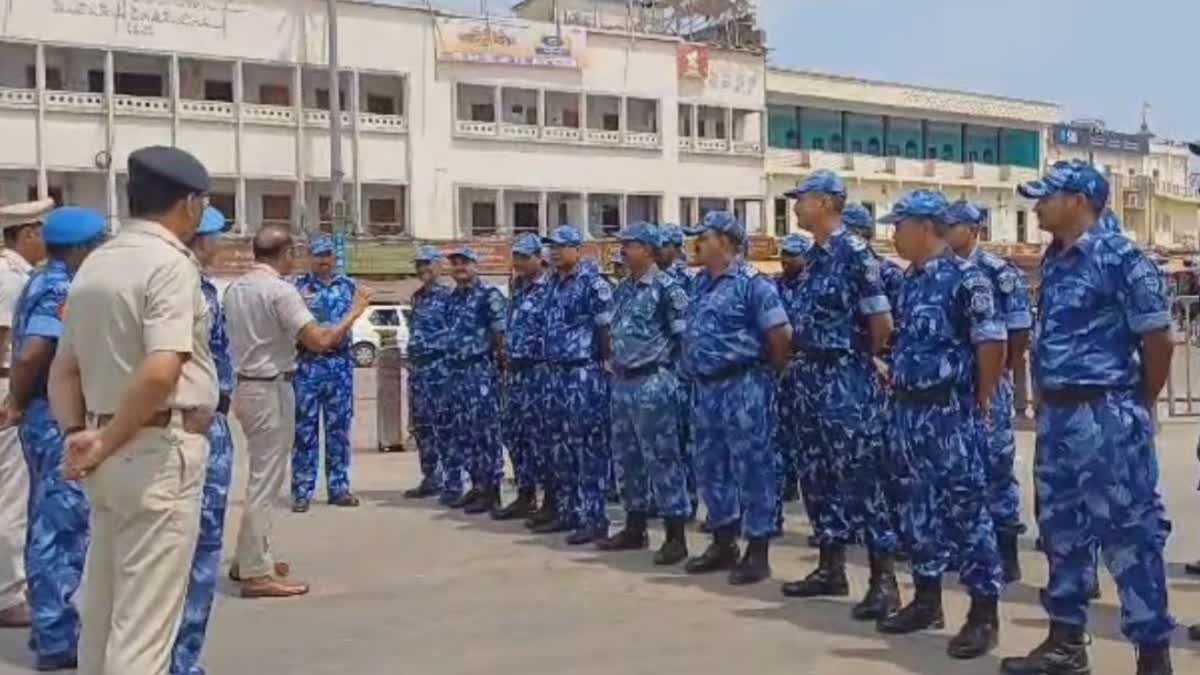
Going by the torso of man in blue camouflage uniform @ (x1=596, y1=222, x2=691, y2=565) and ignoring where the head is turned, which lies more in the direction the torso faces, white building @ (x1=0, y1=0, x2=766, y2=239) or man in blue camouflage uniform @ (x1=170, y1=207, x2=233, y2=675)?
the man in blue camouflage uniform

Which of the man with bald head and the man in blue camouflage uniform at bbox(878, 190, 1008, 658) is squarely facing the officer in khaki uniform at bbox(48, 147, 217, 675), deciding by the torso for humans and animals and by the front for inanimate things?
the man in blue camouflage uniform

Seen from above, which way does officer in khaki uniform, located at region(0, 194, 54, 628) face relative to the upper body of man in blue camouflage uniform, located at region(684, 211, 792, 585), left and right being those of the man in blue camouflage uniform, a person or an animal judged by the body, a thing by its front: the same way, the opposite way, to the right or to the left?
the opposite way

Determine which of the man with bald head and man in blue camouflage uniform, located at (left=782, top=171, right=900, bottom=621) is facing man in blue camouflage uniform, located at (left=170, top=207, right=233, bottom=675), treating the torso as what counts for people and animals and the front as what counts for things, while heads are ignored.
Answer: man in blue camouflage uniform, located at (left=782, top=171, right=900, bottom=621)

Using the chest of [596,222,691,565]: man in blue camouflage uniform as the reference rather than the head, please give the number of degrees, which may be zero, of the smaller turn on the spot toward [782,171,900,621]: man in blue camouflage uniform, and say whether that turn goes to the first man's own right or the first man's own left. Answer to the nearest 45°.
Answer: approximately 90° to the first man's own left

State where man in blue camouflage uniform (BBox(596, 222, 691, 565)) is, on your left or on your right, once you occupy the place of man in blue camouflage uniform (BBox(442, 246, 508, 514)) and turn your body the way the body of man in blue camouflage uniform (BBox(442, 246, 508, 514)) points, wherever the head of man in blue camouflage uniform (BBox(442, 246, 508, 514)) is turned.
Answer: on your left

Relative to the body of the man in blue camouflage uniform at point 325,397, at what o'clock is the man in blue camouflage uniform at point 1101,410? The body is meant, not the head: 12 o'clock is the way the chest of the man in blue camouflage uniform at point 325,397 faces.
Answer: the man in blue camouflage uniform at point 1101,410 is roughly at 11 o'clock from the man in blue camouflage uniform at point 325,397.

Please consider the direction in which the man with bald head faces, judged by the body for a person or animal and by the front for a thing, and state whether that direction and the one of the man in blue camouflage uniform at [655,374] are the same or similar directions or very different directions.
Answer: very different directions

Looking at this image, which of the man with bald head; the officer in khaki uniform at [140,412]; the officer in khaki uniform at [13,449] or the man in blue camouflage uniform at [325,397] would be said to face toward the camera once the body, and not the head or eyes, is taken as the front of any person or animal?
the man in blue camouflage uniform

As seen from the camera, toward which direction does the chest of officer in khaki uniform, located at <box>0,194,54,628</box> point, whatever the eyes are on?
to the viewer's right

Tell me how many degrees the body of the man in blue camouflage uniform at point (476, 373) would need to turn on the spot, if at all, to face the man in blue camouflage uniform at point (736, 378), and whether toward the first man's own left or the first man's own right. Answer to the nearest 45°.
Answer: approximately 90° to the first man's own left

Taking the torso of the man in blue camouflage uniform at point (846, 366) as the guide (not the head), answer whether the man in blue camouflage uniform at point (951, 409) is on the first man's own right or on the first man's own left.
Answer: on the first man's own left

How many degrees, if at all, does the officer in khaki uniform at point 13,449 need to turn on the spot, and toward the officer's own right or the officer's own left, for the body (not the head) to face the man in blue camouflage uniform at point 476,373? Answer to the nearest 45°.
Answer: approximately 45° to the officer's own left

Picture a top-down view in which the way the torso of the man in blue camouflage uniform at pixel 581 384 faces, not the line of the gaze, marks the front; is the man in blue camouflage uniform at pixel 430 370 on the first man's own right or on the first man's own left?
on the first man's own right

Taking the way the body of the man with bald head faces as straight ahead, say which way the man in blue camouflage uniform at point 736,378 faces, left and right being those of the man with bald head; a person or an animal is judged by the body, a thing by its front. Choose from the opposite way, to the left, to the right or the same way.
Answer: the opposite way

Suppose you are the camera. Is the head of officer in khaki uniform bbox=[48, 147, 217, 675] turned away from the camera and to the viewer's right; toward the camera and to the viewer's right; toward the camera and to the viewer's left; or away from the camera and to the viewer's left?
away from the camera and to the viewer's right

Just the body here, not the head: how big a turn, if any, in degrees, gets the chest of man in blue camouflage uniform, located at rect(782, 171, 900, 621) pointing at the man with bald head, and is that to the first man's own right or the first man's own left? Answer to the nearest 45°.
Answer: approximately 45° to the first man's own right

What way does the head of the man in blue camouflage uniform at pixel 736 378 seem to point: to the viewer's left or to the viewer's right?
to the viewer's left

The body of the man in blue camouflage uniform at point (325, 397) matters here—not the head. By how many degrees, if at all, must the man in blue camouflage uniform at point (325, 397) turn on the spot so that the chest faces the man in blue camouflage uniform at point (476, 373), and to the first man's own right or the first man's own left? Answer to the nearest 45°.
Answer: approximately 90° to the first man's own left

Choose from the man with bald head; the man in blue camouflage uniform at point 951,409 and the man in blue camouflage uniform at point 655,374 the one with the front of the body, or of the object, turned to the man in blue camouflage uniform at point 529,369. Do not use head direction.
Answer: the man with bald head
